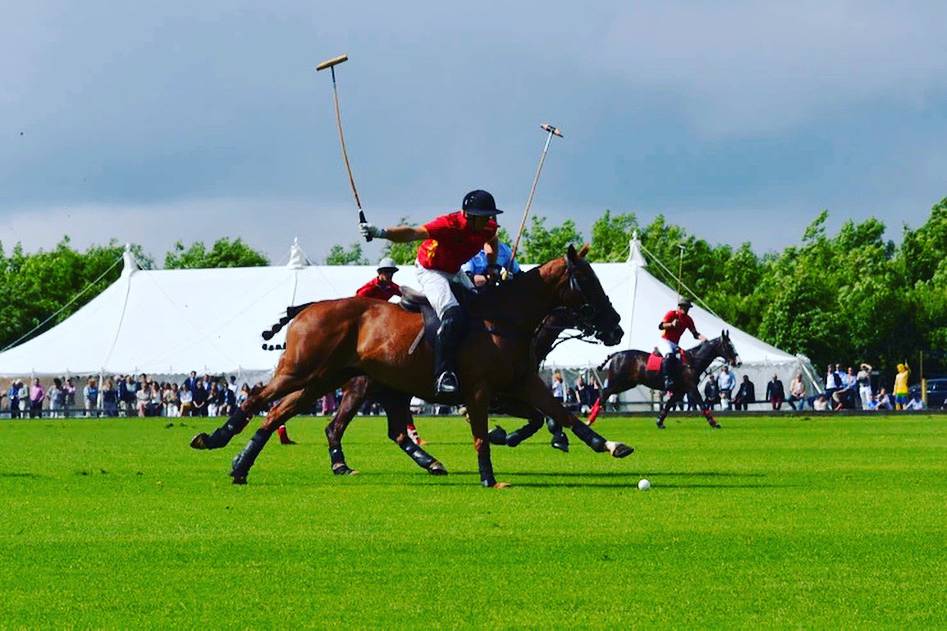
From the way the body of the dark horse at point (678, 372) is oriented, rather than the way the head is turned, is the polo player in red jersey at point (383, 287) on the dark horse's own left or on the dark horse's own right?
on the dark horse's own right

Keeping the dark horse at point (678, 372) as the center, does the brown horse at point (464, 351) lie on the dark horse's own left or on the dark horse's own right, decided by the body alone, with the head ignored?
on the dark horse's own right

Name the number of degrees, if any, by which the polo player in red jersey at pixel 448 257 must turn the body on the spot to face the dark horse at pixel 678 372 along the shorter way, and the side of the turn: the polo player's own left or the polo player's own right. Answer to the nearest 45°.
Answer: approximately 135° to the polo player's own left

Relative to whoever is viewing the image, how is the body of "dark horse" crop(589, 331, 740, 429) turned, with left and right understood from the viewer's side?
facing to the right of the viewer

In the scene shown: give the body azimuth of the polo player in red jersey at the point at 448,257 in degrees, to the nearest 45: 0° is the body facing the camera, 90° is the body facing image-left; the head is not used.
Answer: approximately 315°

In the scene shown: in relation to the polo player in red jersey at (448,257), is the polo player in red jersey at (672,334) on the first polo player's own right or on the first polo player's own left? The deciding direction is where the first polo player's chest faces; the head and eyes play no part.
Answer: on the first polo player's own left

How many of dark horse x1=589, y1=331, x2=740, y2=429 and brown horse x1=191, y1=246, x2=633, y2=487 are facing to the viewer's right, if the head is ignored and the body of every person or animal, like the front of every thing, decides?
2

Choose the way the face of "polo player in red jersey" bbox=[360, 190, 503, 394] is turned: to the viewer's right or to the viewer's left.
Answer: to the viewer's right

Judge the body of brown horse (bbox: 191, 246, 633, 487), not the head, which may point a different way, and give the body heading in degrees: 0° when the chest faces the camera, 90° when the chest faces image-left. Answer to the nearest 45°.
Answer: approximately 270°
